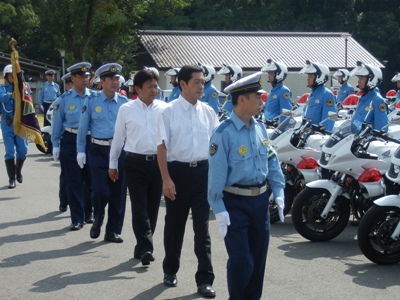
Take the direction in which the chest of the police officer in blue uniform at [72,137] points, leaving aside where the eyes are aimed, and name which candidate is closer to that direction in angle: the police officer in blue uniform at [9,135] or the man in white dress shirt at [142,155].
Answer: the man in white dress shirt

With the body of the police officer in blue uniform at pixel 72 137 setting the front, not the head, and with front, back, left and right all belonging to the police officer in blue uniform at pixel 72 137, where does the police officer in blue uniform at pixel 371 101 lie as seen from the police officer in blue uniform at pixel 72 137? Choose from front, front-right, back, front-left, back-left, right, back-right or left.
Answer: front-left

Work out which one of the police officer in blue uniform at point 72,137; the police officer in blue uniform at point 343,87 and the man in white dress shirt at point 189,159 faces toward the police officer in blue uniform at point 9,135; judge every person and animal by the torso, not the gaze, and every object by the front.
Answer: the police officer in blue uniform at point 343,87

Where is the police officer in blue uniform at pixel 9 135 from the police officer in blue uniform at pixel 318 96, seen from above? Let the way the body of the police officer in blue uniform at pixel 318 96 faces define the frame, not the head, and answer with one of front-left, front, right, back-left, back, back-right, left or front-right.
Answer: front-right

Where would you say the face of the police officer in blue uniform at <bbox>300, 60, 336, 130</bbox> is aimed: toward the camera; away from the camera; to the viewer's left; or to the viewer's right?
to the viewer's left

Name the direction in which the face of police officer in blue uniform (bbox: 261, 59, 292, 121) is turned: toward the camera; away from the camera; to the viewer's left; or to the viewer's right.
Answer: to the viewer's left

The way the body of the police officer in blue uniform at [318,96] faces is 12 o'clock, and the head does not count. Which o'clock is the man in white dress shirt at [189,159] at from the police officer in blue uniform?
The man in white dress shirt is roughly at 11 o'clock from the police officer in blue uniform.

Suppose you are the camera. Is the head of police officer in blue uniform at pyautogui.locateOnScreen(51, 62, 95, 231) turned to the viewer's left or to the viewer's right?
to the viewer's right

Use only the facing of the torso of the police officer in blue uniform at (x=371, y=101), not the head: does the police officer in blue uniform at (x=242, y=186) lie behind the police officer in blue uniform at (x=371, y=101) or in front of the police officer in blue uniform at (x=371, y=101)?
in front

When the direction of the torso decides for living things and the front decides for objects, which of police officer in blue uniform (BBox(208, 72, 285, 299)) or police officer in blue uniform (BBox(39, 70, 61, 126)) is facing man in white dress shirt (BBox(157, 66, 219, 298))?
police officer in blue uniform (BBox(39, 70, 61, 126))

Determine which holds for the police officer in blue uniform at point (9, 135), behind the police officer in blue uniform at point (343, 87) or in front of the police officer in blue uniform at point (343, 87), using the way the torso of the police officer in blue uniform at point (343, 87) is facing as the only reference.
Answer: in front

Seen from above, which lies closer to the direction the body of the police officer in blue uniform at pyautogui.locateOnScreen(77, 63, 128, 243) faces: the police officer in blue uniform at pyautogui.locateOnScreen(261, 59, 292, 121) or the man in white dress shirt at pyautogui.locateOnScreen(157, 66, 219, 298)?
the man in white dress shirt

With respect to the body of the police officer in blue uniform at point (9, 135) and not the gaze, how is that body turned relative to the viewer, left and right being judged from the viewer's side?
facing the viewer and to the right of the viewer

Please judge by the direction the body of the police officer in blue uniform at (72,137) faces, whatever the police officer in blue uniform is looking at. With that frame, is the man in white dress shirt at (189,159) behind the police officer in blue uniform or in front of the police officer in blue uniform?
in front

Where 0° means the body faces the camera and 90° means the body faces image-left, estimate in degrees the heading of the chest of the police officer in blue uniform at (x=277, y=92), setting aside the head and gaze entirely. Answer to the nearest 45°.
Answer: approximately 45°

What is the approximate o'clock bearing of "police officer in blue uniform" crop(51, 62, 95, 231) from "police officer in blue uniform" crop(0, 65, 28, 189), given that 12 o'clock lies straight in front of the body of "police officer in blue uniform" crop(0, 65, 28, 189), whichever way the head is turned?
"police officer in blue uniform" crop(51, 62, 95, 231) is roughly at 1 o'clock from "police officer in blue uniform" crop(0, 65, 28, 189).
